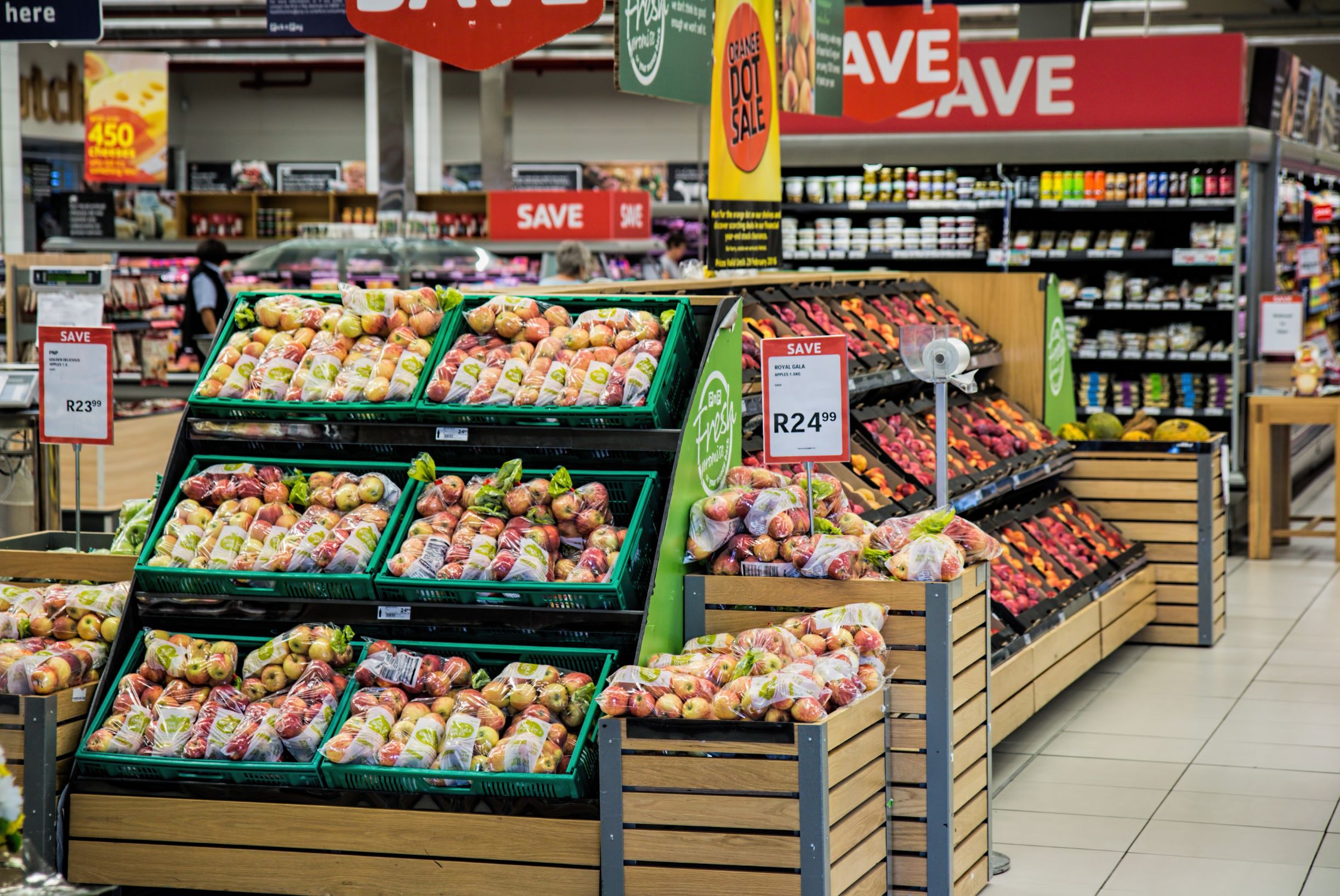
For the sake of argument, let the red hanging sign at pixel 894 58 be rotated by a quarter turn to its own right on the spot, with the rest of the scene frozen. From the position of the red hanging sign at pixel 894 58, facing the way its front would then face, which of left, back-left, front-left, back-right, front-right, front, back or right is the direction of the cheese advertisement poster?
front-right

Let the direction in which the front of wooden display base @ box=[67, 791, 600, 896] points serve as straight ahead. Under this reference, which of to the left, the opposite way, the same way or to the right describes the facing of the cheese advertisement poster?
the same way

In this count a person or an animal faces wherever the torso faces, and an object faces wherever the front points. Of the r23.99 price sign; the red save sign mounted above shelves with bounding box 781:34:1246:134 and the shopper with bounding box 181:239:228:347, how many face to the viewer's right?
1

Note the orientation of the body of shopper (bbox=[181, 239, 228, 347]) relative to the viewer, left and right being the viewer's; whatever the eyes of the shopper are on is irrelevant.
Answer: facing to the right of the viewer

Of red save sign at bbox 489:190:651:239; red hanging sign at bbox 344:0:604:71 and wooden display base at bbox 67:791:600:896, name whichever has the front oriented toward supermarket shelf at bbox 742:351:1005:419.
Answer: the red save sign

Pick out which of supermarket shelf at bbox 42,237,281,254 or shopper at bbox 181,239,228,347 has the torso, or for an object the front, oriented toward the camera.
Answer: the supermarket shelf

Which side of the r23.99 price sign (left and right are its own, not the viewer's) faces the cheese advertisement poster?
back

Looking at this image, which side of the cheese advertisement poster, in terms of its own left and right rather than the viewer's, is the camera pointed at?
front

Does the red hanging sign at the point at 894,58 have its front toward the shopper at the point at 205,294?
no

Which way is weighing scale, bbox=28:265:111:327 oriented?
toward the camera

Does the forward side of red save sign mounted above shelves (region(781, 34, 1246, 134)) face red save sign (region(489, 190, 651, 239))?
no

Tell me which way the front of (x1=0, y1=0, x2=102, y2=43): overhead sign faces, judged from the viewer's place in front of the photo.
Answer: facing the viewer

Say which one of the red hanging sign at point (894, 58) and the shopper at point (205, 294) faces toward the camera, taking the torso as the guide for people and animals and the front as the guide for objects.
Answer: the red hanging sign

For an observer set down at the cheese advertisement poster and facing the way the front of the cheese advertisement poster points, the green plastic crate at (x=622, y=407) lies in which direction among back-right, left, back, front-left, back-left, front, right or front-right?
front

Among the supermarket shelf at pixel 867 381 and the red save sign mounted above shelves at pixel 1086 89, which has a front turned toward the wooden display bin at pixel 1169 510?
the red save sign mounted above shelves

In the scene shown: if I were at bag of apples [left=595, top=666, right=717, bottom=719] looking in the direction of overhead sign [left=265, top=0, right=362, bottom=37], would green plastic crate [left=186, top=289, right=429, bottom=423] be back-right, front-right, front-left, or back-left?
front-left

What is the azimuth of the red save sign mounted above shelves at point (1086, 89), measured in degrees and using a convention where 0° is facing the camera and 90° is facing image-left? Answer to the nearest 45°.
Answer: approximately 0°

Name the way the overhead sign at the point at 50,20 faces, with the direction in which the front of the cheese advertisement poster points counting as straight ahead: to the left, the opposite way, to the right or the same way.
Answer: the same way
